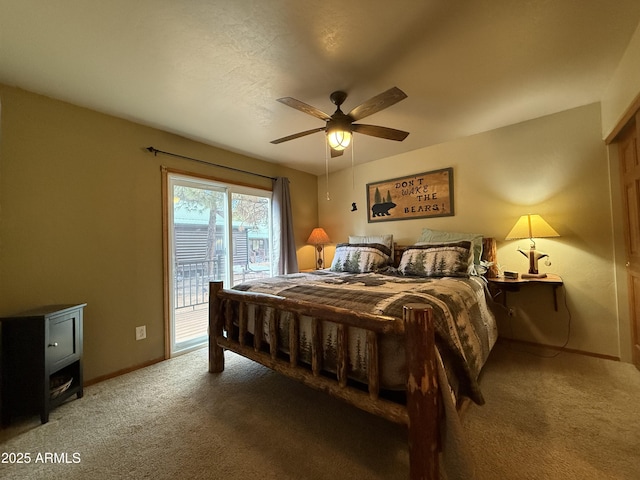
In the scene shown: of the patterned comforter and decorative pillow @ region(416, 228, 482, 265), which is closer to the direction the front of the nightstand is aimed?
the patterned comforter

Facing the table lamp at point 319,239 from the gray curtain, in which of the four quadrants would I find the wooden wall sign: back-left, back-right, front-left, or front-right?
front-right

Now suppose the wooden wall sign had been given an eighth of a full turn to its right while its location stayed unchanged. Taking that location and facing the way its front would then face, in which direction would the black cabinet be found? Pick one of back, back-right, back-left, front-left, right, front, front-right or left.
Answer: front-left

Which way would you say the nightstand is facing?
toward the camera

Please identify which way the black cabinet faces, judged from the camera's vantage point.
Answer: facing the viewer and to the right of the viewer

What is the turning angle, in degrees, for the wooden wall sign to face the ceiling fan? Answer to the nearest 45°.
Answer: approximately 45° to its left

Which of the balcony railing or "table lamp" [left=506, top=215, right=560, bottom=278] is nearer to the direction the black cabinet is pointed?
the table lamp

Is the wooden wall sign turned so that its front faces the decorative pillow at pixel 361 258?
no

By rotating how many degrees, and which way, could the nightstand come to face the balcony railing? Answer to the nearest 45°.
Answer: approximately 45° to its right

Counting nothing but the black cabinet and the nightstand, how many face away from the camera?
0

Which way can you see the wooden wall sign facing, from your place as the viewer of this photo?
facing the viewer and to the left of the viewer

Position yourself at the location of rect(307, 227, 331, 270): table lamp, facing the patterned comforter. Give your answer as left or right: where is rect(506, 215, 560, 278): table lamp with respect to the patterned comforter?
left

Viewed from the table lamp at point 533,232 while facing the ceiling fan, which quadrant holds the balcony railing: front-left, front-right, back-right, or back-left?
front-right
